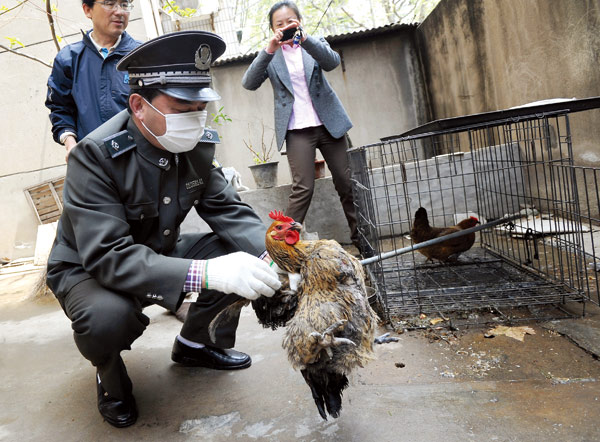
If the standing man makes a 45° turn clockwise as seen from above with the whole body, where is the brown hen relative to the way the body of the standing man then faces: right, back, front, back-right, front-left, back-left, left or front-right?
left

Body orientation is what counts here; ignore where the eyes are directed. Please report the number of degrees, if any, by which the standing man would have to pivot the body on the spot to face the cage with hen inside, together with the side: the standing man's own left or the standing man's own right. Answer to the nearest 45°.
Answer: approximately 45° to the standing man's own left

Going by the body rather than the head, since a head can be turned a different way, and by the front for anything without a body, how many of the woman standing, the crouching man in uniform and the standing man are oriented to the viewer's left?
0

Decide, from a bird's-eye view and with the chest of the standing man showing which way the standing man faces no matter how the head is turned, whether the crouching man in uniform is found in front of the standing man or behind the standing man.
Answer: in front

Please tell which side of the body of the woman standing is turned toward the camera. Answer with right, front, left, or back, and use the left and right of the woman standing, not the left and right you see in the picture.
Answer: front

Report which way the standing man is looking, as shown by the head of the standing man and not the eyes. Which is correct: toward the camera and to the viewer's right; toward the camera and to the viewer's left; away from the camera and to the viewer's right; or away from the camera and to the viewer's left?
toward the camera and to the viewer's right

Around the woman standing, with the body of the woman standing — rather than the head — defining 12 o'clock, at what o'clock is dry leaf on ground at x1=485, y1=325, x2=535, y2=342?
The dry leaf on ground is roughly at 11 o'clock from the woman standing.

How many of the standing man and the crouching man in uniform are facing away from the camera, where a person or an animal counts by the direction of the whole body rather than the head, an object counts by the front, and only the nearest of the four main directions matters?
0

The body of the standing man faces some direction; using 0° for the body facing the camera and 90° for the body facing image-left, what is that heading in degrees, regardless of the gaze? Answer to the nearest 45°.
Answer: approximately 315°

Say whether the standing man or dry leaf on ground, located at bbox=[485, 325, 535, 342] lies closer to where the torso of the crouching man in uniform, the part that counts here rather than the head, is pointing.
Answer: the dry leaf on ground

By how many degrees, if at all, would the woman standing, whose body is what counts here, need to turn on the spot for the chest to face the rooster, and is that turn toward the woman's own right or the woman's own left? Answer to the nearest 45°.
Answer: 0° — they already face it

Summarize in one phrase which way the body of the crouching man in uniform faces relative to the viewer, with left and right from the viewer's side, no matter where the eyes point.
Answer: facing the viewer and to the right of the viewer
